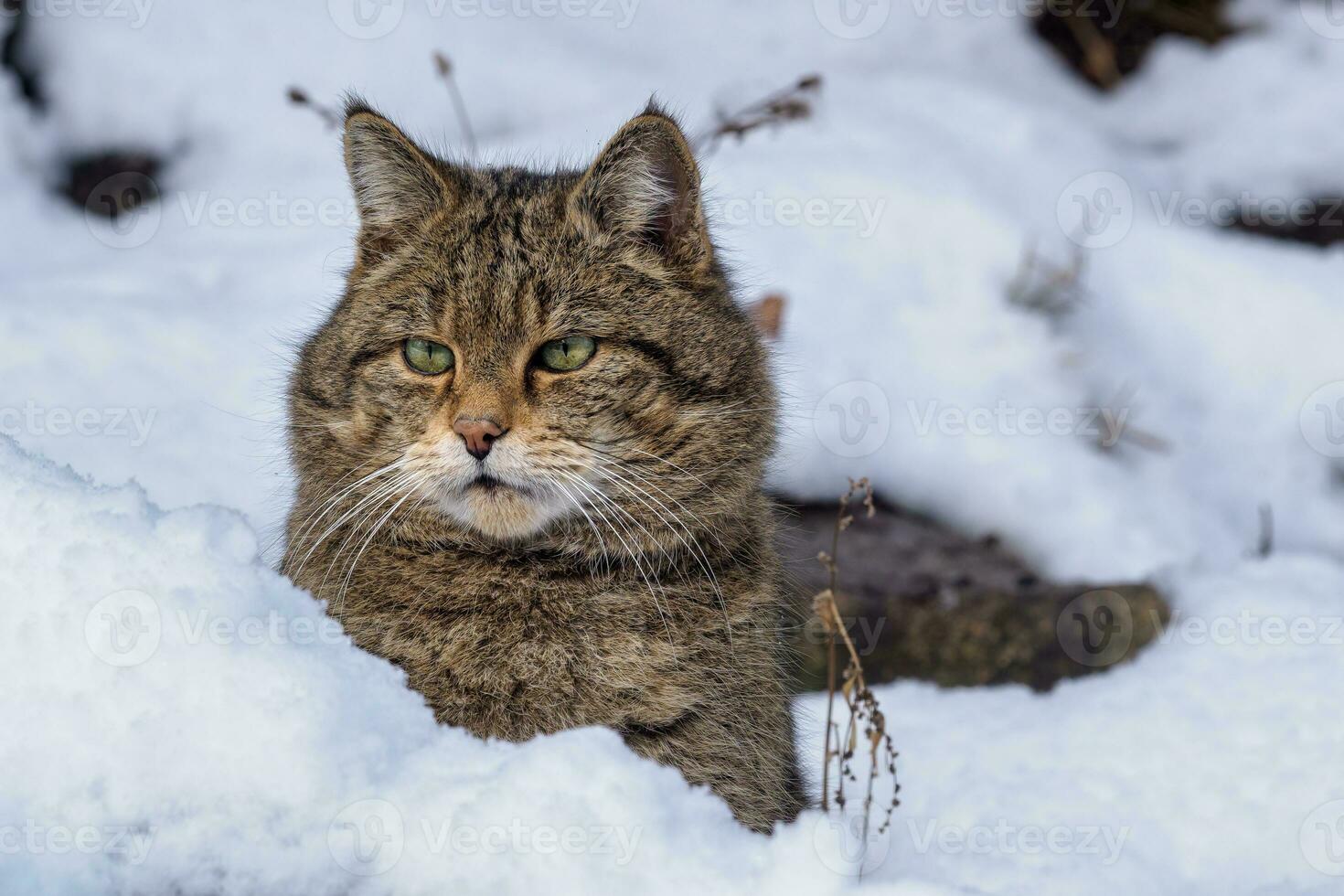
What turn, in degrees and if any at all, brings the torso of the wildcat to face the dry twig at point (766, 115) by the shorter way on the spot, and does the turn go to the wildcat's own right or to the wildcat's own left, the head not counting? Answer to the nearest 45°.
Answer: approximately 135° to the wildcat's own right

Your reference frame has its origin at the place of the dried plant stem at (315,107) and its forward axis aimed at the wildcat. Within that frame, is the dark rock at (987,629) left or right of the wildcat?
left

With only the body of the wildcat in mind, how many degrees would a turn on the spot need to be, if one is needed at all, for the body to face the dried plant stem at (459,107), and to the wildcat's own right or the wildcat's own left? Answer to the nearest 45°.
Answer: approximately 135° to the wildcat's own right

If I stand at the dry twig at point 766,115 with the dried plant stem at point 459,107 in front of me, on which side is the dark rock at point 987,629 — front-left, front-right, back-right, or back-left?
back-left

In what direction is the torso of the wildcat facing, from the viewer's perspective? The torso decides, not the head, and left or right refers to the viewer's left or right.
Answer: facing the viewer and to the left of the viewer

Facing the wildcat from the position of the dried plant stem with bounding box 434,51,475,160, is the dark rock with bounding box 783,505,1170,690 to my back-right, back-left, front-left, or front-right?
front-left

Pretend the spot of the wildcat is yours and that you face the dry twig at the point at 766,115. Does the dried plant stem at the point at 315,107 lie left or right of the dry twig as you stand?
left

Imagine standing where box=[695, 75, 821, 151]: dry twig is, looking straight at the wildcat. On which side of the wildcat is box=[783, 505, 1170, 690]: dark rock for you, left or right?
left

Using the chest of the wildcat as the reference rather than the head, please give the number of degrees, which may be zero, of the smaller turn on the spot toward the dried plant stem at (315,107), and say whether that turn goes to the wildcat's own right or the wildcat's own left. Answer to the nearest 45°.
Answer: approximately 135° to the wildcat's own right
